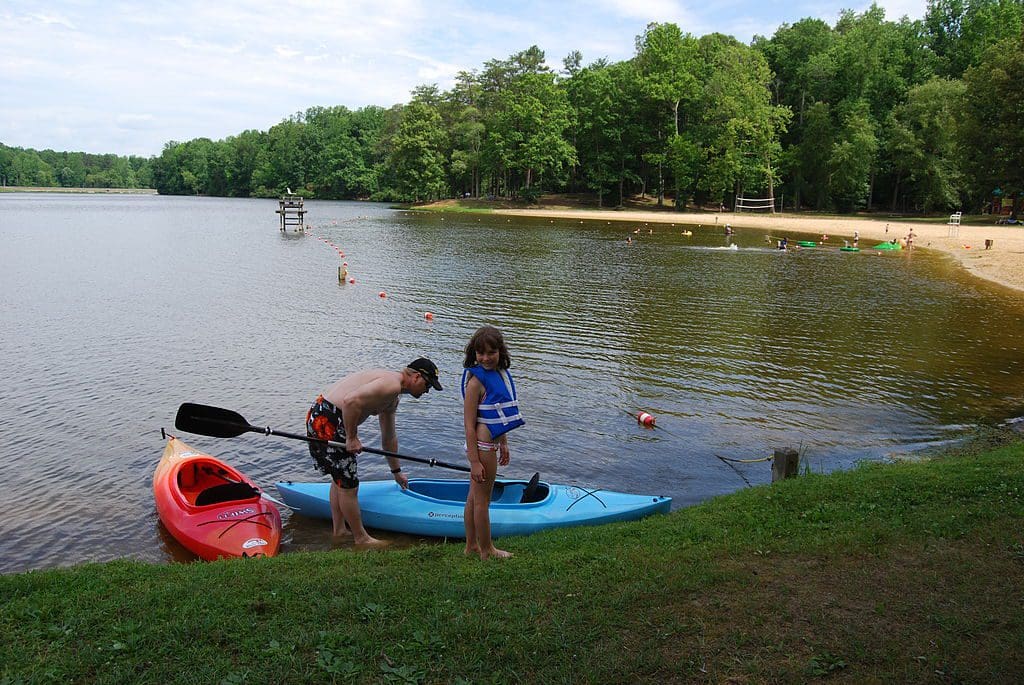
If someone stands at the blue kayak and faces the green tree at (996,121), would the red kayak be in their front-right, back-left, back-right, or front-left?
back-left

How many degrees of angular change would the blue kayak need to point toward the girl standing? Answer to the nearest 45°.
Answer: approximately 90° to its left

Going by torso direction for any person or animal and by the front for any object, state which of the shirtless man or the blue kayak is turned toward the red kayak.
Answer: the blue kayak

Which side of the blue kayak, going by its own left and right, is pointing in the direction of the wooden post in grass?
back

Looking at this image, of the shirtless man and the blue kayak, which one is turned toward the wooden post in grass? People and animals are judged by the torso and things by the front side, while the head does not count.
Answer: the shirtless man

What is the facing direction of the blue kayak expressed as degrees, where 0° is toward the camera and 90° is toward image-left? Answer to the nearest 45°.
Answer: approximately 90°

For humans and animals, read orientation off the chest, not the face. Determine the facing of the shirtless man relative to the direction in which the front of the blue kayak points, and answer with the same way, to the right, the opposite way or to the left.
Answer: the opposite way

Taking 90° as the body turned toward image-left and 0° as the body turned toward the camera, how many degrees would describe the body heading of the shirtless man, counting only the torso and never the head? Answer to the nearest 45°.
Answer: approximately 270°

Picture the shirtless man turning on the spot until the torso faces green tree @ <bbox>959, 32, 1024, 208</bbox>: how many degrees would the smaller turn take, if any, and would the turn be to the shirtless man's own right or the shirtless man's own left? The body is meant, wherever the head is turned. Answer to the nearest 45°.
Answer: approximately 45° to the shirtless man's own left

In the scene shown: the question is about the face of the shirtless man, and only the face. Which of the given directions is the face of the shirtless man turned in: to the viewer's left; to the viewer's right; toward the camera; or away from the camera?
to the viewer's right

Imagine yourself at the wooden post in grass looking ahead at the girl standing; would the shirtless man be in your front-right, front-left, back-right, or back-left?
front-right

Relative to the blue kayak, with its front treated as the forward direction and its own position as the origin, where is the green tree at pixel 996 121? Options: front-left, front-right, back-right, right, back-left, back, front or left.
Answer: back-right
